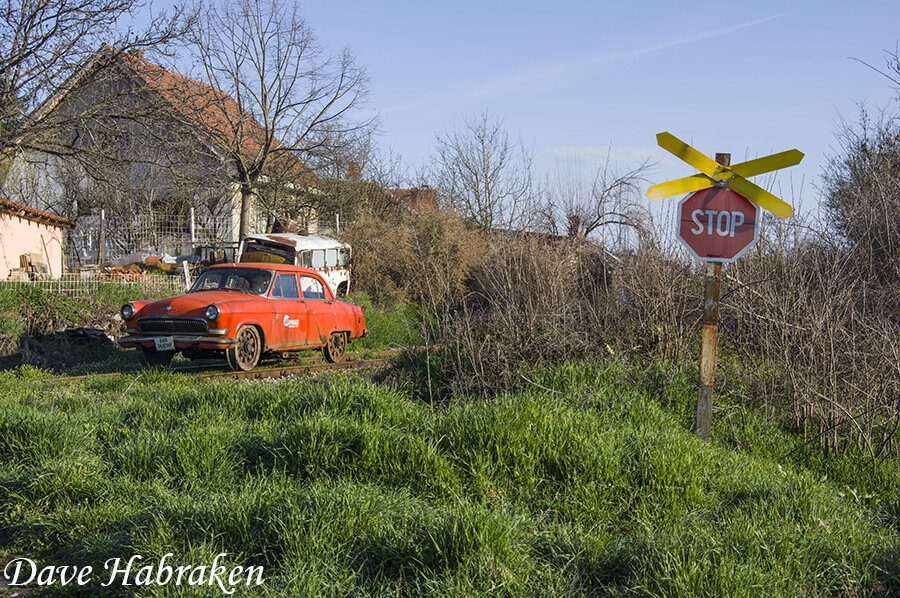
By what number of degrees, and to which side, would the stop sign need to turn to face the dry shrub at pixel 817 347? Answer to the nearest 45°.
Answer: approximately 135° to its left

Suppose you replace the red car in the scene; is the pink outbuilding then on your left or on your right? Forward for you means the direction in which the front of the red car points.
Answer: on your right

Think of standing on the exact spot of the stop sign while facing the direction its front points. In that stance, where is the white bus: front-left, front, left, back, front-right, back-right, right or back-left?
back-right

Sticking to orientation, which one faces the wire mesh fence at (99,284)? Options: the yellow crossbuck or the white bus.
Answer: the white bus

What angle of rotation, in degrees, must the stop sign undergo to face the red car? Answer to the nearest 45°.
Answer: approximately 135° to its right

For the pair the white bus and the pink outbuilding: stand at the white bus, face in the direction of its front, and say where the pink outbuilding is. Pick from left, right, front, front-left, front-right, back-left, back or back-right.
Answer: front-right

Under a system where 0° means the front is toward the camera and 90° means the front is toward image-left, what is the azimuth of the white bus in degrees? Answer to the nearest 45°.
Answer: approximately 45°

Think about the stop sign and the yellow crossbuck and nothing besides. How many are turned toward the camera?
2
